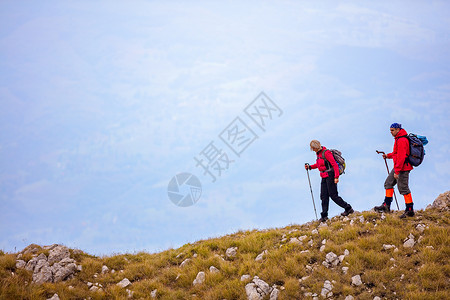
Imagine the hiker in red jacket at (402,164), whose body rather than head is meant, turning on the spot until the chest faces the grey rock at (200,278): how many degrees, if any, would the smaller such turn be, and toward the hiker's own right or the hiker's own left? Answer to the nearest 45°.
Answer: approximately 45° to the hiker's own left

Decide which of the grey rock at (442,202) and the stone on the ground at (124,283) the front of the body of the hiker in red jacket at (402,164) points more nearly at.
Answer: the stone on the ground

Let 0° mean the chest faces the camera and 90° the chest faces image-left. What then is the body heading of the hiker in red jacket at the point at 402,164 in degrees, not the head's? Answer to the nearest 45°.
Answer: approximately 90°

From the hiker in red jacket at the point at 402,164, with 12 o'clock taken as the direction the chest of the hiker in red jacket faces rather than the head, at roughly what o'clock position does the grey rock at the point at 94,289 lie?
The grey rock is roughly at 11 o'clock from the hiker in red jacket.

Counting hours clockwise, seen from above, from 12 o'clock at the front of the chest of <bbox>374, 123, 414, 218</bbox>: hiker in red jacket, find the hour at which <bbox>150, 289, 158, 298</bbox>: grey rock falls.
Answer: The grey rock is roughly at 11 o'clock from the hiker in red jacket.
